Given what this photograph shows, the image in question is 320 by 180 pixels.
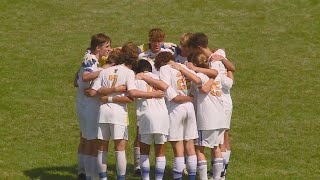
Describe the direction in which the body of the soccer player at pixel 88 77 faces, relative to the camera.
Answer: to the viewer's right

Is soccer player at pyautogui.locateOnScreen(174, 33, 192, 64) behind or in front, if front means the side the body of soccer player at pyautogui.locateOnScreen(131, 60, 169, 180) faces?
in front

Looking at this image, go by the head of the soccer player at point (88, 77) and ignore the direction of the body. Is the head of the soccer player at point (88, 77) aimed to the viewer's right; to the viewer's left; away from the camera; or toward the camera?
to the viewer's right

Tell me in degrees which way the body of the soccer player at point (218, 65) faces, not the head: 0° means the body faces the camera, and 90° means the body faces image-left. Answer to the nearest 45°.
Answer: approximately 90°

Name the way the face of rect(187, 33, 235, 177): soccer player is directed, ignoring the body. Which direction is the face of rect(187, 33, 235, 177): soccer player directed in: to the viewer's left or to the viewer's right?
to the viewer's left

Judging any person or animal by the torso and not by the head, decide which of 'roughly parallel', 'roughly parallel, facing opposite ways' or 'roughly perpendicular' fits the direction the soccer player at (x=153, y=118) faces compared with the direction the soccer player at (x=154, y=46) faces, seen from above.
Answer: roughly parallel, facing opposite ways

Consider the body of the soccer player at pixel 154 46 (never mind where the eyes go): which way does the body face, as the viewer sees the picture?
toward the camera

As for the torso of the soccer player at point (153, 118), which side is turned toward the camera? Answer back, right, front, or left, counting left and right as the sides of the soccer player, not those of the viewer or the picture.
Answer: back

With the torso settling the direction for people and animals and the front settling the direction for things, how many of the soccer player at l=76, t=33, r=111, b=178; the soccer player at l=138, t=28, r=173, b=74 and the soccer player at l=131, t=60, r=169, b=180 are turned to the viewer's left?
0

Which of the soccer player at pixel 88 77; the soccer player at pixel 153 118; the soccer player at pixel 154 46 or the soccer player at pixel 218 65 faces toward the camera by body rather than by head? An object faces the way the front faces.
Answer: the soccer player at pixel 154 46

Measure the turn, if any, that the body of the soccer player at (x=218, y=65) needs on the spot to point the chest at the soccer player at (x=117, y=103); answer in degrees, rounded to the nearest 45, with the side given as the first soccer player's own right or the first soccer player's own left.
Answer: approximately 45° to the first soccer player's own left

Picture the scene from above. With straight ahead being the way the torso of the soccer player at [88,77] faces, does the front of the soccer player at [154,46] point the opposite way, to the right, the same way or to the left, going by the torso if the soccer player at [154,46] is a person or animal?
to the right

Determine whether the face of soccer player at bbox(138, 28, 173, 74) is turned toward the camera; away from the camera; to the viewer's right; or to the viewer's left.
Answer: toward the camera
